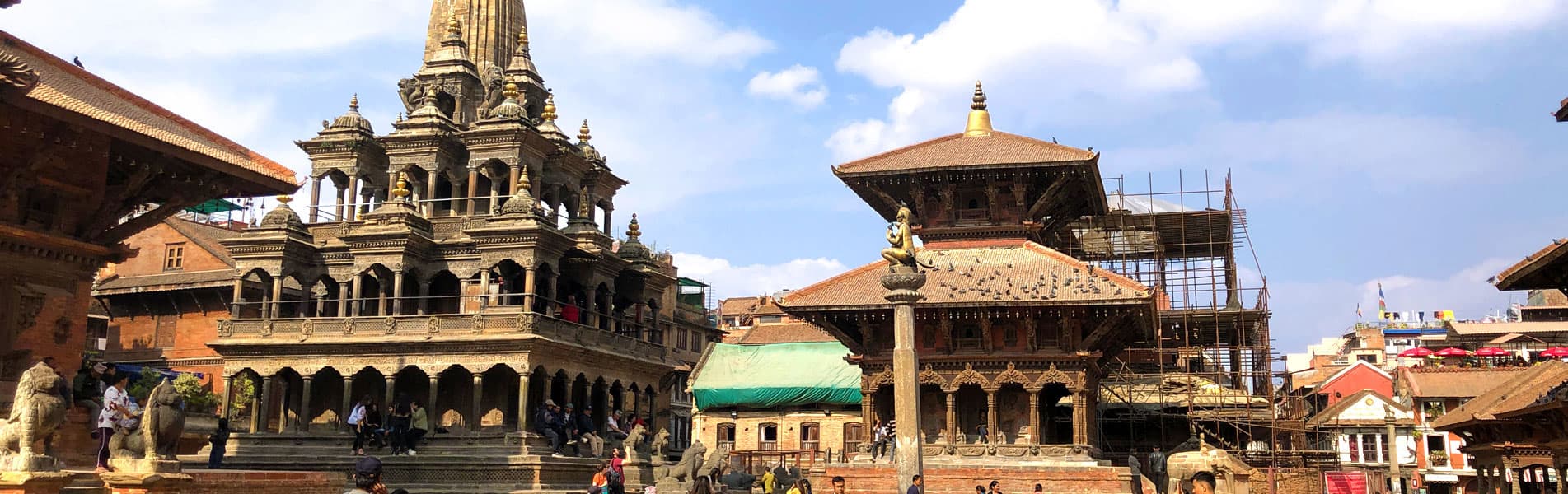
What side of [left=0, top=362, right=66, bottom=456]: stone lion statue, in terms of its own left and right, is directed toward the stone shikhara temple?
left

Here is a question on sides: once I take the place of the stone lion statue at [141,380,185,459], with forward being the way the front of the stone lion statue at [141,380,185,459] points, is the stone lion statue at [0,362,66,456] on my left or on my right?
on my right

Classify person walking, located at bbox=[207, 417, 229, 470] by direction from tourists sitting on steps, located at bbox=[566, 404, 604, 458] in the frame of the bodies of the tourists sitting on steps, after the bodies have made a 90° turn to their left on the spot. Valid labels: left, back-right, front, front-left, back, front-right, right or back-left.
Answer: back

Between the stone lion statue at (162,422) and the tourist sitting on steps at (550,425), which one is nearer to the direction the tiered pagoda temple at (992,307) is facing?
the stone lion statue

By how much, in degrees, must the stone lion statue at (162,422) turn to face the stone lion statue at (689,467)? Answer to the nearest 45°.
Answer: approximately 90° to its left

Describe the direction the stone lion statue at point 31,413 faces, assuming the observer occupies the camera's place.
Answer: facing the viewer and to the right of the viewer

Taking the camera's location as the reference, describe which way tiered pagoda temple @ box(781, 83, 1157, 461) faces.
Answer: facing the viewer

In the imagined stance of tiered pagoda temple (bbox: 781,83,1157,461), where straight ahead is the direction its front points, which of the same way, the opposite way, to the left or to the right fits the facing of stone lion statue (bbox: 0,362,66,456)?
to the left

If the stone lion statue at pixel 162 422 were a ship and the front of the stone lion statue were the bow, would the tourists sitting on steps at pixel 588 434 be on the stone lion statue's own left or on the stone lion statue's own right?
on the stone lion statue's own left

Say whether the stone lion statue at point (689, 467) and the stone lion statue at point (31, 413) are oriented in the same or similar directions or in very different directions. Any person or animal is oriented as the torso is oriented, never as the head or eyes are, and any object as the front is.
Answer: same or similar directions
